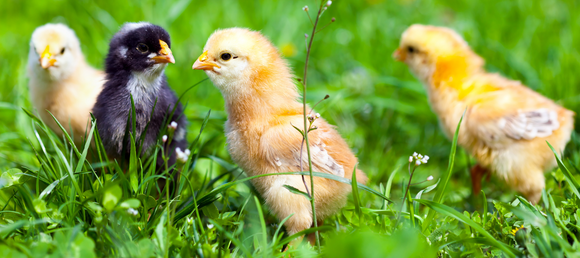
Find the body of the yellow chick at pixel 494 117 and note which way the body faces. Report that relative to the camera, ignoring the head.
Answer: to the viewer's left

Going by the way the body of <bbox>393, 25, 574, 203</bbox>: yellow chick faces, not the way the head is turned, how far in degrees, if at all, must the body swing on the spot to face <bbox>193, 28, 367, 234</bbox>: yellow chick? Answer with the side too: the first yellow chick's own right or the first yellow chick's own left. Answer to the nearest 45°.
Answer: approximately 45° to the first yellow chick's own left

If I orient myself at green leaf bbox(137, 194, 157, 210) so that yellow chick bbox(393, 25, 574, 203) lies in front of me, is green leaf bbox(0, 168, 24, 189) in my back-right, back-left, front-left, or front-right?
back-left

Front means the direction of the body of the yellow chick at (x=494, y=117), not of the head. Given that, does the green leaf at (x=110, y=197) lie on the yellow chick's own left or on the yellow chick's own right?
on the yellow chick's own left

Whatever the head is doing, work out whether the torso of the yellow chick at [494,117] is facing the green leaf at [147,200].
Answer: no

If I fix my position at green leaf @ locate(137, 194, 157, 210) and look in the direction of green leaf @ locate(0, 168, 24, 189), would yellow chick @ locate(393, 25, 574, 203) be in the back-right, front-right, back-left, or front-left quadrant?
back-right

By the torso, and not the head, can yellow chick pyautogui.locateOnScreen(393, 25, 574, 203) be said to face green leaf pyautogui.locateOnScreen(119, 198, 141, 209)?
yes

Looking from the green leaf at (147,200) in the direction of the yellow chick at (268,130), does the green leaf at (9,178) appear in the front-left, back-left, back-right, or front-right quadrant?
back-left

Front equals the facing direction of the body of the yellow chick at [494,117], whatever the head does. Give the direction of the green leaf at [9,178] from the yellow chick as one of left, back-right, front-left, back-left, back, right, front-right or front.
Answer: front-left

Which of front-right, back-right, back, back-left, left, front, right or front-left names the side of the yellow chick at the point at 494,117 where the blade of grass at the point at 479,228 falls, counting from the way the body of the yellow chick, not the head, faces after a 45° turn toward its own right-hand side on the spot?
back-left

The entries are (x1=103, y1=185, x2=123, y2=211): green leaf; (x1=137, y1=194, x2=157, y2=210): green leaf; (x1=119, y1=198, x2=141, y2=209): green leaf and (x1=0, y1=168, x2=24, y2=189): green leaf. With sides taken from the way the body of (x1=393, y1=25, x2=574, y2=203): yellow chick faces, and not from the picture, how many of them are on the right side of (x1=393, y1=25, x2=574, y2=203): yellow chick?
0

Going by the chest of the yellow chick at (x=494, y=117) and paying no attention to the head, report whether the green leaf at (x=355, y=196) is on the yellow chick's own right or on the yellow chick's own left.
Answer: on the yellow chick's own left

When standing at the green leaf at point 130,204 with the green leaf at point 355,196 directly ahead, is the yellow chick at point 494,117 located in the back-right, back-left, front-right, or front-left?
front-left

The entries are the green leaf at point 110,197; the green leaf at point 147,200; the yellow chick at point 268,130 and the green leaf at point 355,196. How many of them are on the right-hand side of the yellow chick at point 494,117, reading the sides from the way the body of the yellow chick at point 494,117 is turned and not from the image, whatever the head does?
0
